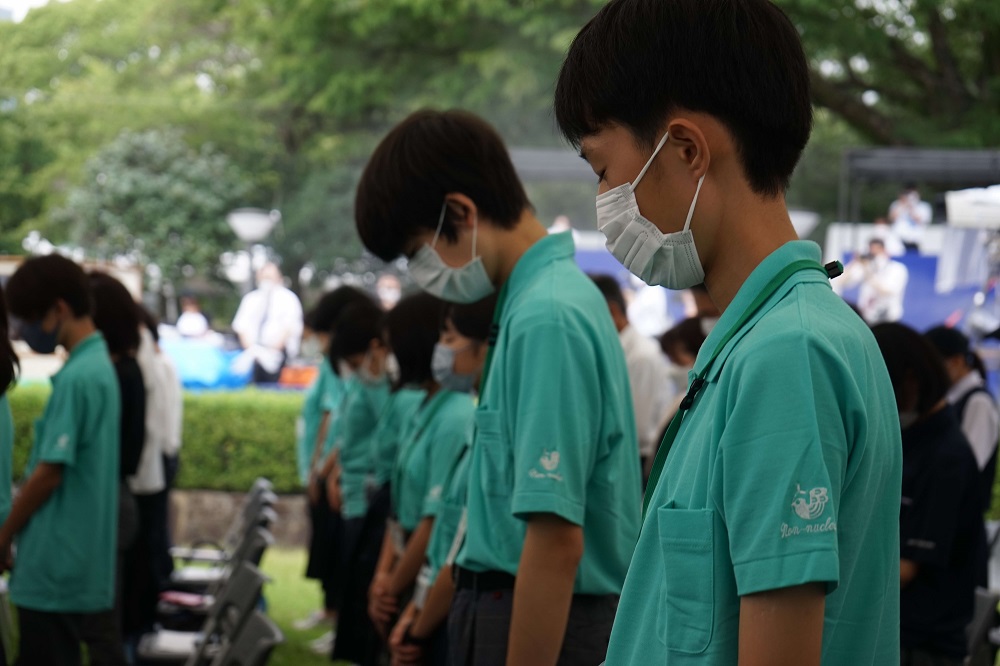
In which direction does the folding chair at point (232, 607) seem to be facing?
to the viewer's left

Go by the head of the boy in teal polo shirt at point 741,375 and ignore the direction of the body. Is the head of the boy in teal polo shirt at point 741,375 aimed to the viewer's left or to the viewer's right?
to the viewer's left

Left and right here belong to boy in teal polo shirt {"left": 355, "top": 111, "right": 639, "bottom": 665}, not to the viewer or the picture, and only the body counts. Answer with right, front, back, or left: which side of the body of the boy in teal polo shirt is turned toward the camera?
left

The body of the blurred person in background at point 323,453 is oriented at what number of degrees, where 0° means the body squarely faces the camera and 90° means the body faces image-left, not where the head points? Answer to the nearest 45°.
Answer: approximately 90°

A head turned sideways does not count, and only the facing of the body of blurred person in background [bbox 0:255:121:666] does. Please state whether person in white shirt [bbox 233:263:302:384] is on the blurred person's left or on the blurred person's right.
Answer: on the blurred person's right

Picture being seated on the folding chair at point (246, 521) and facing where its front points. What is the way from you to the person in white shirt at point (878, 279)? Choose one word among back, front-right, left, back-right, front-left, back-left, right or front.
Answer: back-right

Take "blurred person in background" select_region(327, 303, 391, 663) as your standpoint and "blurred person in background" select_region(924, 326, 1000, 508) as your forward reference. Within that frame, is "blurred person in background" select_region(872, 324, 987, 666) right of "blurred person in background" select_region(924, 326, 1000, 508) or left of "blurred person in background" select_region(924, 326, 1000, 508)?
right

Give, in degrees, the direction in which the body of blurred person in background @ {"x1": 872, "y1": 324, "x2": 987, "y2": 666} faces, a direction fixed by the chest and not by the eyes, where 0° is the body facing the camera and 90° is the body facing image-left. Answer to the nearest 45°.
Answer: approximately 90°

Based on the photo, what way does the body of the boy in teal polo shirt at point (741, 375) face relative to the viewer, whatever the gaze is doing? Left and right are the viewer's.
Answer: facing to the left of the viewer
